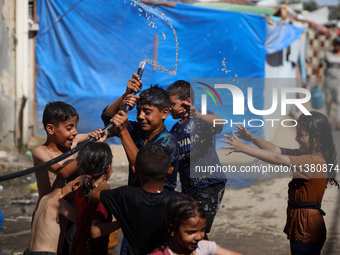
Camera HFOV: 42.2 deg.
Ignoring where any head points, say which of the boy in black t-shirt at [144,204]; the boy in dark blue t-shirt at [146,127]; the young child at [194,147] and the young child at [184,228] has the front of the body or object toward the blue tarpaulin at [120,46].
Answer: the boy in black t-shirt at [144,204]

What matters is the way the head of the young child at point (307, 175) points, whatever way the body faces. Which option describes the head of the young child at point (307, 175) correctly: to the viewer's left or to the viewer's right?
to the viewer's left

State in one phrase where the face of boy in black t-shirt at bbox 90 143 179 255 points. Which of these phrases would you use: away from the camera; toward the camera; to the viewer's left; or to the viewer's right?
away from the camera

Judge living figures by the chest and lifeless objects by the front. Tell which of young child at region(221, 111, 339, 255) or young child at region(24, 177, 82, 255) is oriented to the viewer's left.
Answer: young child at region(221, 111, 339, 255)

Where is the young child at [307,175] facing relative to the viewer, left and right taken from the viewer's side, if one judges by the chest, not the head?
facing to the left of the viewer

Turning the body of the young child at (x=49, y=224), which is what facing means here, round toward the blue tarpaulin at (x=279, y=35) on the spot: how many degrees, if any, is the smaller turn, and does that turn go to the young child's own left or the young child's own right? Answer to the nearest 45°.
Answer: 0° — they already face it

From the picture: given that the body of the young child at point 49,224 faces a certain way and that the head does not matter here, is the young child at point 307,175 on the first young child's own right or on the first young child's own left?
on the first young child's own right

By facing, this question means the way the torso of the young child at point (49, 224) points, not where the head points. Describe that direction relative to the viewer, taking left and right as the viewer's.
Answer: facing away from the viewer and to the right of the viewer

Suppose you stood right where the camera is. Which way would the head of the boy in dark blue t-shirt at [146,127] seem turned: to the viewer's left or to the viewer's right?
to the viewer's left

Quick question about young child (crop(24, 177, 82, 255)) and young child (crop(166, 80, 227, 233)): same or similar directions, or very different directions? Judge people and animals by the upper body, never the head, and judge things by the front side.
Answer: very different directions

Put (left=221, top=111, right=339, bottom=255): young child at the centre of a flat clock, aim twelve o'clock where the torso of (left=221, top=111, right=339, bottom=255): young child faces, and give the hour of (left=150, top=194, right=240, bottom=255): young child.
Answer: (left=150, top=194, right=240, bottom=255): young child is roughly at 10 o'clock from (left=221, top=111, right=339, bottom=255): young child.
